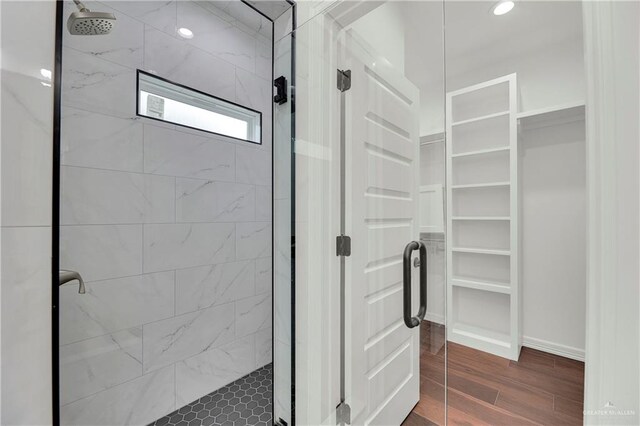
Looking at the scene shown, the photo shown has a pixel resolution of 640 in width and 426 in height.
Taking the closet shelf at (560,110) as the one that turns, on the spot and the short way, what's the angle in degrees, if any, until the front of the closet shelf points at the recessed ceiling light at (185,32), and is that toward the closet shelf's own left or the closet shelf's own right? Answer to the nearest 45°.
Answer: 0° — it already faces it

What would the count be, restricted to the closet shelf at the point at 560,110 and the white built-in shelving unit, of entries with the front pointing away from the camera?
0

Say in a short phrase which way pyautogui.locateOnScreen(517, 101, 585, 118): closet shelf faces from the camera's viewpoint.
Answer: facing the viewer and to the left of the viewer

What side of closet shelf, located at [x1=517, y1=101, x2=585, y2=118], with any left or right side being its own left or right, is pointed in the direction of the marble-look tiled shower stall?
front

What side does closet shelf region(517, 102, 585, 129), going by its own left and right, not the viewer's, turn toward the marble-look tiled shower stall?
front

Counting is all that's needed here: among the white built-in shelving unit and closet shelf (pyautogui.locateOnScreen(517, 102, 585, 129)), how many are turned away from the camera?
0
